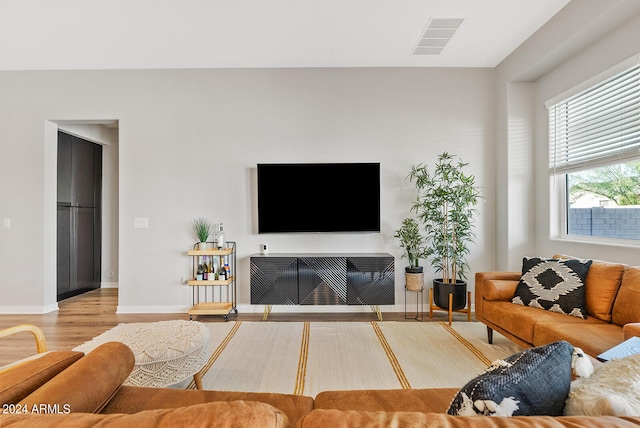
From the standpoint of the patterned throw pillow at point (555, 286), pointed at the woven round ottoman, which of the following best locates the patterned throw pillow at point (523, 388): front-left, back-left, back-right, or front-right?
front-left

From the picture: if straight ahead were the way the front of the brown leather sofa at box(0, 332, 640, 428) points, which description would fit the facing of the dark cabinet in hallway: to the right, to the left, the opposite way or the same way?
to the right

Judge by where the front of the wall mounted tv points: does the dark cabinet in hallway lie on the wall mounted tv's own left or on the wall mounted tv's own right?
on the wall mounted tv's own right

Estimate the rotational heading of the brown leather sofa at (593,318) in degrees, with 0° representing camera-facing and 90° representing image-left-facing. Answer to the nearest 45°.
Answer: approximately 45°

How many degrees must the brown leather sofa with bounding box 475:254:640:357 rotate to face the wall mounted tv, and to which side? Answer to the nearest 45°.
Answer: approximately 45° to its right

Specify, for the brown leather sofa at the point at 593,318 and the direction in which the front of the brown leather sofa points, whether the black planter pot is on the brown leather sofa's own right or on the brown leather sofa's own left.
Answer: on the brown leather sofa's own right

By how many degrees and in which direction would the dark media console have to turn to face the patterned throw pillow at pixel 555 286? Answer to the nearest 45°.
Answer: approximately 45° to its left

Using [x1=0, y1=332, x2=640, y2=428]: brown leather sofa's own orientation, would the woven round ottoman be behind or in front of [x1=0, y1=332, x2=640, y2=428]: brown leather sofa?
in front

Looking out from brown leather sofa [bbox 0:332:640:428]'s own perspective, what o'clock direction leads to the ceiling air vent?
The ceiling air vent is roughly at 1 o'clock from the brown leather sofa.

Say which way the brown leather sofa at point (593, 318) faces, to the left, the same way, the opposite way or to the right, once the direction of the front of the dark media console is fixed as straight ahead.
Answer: to the right

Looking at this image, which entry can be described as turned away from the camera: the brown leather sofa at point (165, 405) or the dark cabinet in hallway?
the brown leather sofa

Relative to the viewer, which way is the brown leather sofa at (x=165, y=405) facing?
away from the camera

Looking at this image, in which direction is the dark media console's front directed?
toward the camera

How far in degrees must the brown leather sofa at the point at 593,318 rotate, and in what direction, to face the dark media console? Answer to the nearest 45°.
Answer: approximately 45° to its right

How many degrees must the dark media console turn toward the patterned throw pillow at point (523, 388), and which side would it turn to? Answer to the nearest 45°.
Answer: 0° — it already faces it

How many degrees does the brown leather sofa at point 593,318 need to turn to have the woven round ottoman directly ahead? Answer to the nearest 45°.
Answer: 0° — it already faces it

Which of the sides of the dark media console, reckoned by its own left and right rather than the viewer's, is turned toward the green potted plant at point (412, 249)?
left

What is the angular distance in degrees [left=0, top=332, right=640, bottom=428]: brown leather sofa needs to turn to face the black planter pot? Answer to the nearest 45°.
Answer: approximately 45° to its right

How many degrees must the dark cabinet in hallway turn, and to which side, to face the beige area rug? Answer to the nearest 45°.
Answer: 0° — it already faces it

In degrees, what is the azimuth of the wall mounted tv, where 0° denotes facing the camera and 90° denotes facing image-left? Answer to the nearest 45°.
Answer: approximately 0°

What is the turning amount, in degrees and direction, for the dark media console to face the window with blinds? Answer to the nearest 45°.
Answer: approximately 90° to its left
